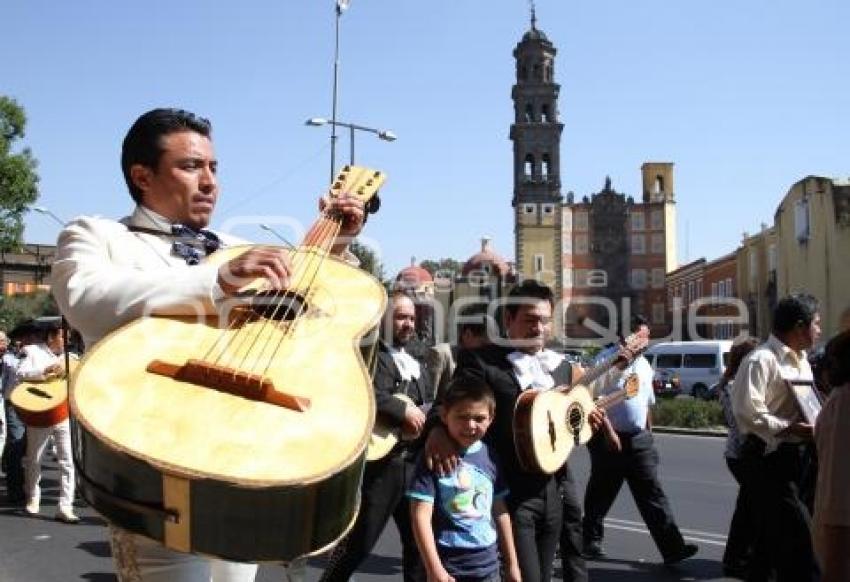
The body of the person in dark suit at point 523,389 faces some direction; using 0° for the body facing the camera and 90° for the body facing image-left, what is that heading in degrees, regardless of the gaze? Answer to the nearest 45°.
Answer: approximately 315°

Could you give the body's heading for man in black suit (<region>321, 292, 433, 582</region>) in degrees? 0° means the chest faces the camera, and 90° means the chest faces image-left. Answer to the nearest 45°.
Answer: approximately 315°

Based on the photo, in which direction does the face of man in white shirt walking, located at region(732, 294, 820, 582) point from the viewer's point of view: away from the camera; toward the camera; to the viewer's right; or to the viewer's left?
to the viewer's right

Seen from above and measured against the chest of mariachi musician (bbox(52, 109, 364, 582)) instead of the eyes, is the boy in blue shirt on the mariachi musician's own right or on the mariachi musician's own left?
on the mariachi musician's own left

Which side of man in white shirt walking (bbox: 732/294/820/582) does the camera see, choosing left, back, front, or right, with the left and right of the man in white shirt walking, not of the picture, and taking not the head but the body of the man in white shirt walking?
right

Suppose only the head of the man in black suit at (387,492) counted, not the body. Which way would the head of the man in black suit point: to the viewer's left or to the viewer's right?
to the viewer's right

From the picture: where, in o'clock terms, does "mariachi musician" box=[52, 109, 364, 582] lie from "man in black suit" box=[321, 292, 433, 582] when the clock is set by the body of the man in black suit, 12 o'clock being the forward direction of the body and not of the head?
The mariachi musician is roughly at 2 o'clock from the man in black suit.

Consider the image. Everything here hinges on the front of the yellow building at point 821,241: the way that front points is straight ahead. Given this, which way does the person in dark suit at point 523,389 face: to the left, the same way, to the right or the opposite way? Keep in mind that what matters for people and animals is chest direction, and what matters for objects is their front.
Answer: to the left
